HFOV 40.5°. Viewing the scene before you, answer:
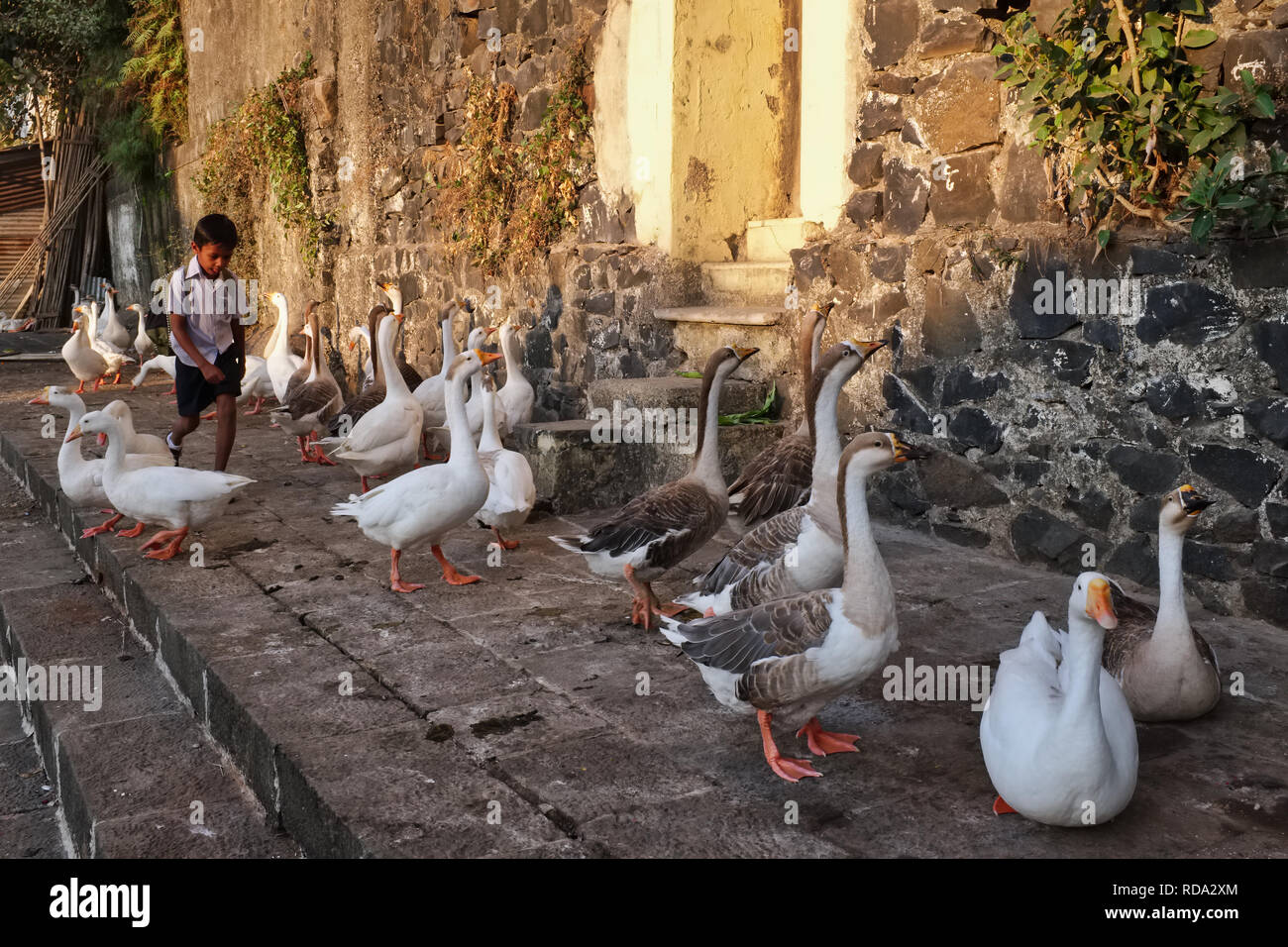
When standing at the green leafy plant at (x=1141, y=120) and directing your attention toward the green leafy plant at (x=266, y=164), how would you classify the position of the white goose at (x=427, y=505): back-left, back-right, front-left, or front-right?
front-left

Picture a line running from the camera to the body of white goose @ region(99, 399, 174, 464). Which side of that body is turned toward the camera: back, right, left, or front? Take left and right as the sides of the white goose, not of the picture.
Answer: left

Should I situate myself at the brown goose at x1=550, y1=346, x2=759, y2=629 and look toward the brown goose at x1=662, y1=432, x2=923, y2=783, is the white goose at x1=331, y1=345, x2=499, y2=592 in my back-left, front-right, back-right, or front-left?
back-right

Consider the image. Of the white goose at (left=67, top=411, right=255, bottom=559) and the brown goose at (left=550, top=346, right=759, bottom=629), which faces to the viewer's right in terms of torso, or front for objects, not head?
the brown goose

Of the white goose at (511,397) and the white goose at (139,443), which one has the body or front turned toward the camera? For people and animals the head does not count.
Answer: the white goose at (511,397)

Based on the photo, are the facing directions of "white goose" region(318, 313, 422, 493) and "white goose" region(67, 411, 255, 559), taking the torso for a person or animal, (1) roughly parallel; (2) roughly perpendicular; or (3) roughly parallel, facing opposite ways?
roughly parallel, facing opposite ways

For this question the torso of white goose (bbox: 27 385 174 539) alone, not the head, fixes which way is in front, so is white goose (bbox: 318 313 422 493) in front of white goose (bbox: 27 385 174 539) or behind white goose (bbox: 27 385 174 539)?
behind

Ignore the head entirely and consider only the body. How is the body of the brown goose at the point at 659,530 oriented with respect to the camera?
to the viewer's right

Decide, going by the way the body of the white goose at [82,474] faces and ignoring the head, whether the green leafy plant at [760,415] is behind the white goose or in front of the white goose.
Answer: behind

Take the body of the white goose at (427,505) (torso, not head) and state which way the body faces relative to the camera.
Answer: to the viewer's right

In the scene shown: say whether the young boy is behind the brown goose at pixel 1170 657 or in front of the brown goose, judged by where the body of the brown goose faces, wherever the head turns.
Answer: behind

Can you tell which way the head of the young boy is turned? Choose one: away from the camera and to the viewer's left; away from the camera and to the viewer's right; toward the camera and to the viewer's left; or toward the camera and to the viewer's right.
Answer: toward the camera and to the viewer's right

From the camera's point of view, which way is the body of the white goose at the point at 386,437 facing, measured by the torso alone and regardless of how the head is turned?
to the viewer's right

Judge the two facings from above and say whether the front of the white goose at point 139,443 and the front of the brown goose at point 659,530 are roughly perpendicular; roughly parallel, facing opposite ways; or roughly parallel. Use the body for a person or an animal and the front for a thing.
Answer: roughly parallel, facing opposite ways

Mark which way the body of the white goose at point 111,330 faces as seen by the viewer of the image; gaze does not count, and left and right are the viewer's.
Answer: facing the viewer and to the left of the viewer

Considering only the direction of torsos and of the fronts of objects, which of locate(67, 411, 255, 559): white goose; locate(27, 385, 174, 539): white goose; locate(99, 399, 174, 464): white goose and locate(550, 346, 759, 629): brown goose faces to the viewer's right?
the brown goose

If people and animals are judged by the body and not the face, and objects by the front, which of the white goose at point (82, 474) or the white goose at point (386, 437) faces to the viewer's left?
the white goose at point (82, 474)

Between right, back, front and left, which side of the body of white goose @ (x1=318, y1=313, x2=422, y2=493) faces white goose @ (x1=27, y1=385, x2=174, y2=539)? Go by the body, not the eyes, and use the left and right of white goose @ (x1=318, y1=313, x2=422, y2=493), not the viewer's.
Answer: back

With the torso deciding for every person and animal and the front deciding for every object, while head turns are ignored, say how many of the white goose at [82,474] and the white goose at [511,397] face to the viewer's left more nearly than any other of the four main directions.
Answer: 1

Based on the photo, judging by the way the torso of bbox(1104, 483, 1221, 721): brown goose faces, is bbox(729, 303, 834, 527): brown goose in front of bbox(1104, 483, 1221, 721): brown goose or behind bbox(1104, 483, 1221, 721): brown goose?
behind

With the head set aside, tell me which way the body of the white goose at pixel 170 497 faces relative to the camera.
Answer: to the viewer's left
